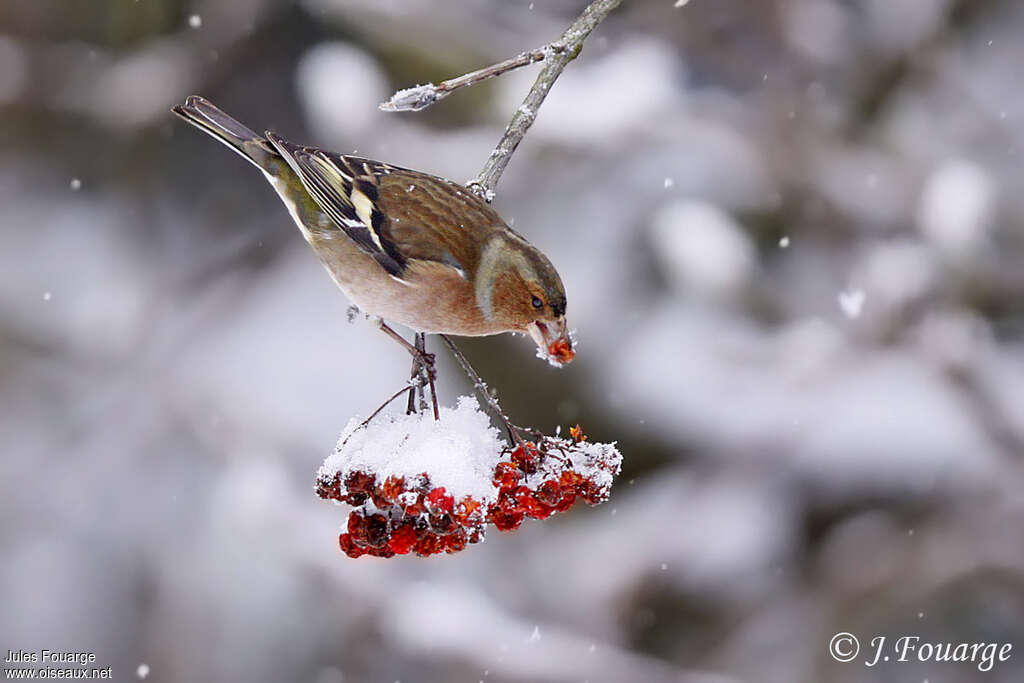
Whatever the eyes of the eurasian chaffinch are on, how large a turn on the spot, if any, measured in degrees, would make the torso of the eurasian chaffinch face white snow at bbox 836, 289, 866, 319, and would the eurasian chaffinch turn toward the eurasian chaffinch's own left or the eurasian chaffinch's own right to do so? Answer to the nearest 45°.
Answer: approximately 45° to the eurasian chaffinch's own left

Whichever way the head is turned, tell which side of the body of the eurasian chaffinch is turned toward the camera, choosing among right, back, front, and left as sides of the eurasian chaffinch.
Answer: right
